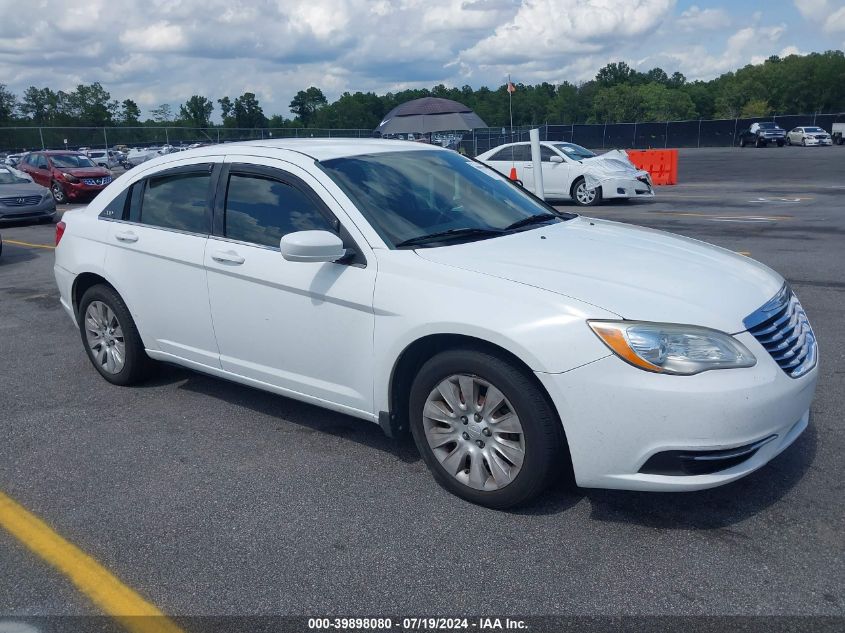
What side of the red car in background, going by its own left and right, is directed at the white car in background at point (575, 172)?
front

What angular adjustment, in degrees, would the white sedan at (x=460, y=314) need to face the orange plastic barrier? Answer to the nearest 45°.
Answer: approximately 135° to its left

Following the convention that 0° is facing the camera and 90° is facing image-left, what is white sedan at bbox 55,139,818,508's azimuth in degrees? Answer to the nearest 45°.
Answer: approximately 315°

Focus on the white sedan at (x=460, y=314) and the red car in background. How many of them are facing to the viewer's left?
0

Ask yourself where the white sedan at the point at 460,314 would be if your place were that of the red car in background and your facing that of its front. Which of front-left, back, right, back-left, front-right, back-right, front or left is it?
front-right

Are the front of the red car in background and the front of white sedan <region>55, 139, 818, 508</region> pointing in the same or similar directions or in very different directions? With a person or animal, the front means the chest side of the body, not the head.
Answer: same or similar directions

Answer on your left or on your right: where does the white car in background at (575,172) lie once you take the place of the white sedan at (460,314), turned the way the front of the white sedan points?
on your left

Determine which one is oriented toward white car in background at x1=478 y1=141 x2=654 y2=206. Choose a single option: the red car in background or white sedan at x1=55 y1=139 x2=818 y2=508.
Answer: the red car in background

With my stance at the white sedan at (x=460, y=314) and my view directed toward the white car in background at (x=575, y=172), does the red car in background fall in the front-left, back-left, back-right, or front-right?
front-left

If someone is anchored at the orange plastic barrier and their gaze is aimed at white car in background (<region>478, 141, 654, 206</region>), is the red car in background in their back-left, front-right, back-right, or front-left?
front-right

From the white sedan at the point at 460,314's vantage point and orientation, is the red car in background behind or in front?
behind

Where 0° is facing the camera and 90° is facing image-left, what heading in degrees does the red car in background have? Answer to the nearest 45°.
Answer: approximately 315°

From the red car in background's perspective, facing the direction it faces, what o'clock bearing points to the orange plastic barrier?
The orange plastic barrier is roughly at 11 o'clock from the red car in background.
